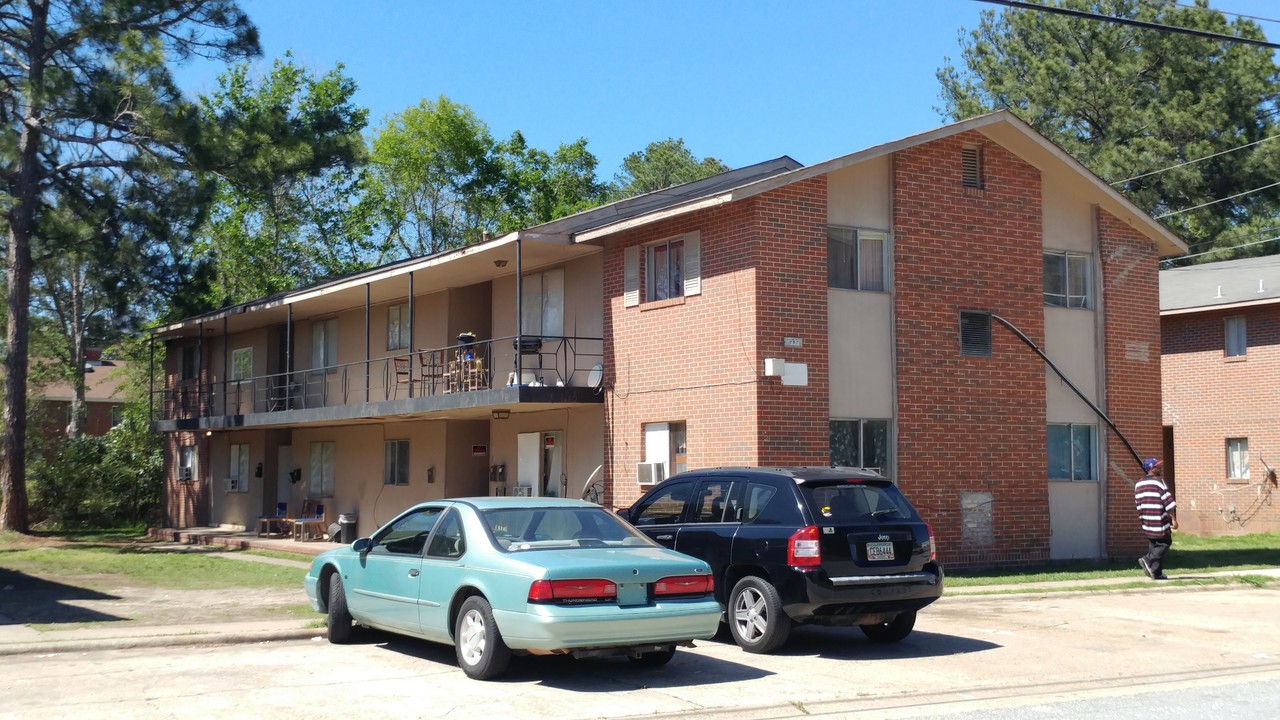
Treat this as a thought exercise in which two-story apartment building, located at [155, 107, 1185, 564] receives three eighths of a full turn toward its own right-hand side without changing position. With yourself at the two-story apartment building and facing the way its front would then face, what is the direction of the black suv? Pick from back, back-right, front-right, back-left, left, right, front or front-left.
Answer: back

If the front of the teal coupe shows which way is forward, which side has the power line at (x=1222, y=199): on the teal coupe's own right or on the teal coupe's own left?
on the teal coupe's own right

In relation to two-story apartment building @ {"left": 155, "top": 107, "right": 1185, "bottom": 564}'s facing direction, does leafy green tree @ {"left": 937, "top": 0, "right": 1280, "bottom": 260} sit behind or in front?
behind

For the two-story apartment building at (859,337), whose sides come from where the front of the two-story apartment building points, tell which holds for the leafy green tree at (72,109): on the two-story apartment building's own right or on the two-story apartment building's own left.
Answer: on the two-story apartment building's own right

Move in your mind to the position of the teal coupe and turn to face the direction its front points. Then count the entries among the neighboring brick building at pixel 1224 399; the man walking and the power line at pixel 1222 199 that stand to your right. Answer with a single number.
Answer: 3

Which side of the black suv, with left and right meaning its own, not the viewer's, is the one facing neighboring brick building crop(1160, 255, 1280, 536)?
right

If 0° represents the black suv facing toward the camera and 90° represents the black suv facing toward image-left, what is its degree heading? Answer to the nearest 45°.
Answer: approximately 135°

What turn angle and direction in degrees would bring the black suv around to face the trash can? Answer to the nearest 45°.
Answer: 0° — it already faces it

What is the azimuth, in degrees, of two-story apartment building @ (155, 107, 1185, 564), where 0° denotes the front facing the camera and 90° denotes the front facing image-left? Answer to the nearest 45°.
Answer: approximately 45°

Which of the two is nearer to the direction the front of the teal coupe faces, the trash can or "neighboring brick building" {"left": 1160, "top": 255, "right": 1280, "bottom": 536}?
the trash can

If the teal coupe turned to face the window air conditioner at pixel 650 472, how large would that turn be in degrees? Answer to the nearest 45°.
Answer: approximately 45° to its right

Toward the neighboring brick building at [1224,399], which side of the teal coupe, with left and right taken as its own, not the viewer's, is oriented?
right

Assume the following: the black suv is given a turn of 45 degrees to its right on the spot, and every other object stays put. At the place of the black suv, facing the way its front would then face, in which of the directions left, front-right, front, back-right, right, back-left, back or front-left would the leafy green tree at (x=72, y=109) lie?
front-left
